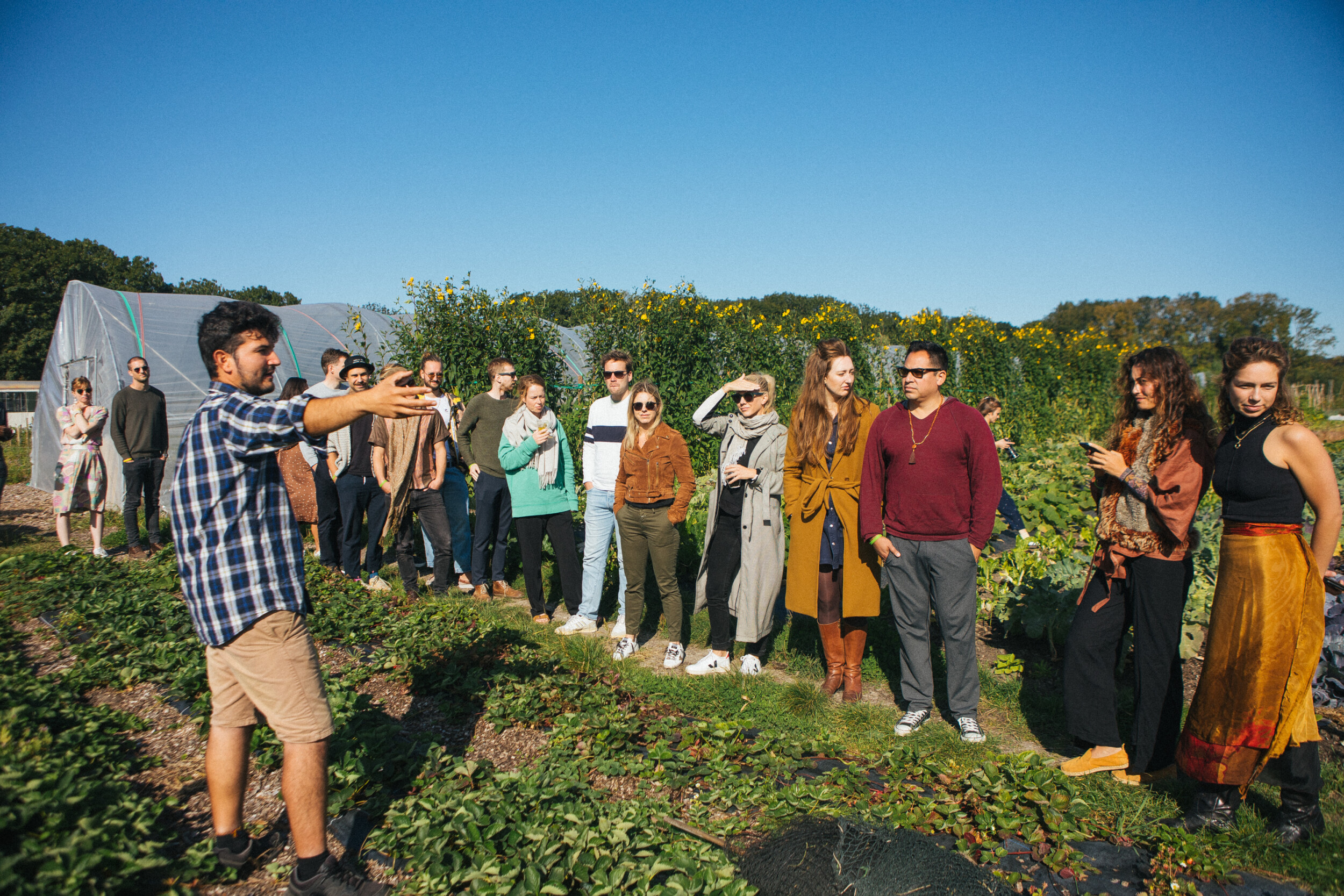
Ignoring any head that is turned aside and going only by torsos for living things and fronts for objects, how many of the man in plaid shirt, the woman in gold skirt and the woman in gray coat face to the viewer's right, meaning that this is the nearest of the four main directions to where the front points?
1

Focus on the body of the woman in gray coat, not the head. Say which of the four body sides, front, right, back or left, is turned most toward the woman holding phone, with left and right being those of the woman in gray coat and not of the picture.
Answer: left

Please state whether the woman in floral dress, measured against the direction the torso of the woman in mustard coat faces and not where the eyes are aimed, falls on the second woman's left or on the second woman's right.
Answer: on the second woman's right

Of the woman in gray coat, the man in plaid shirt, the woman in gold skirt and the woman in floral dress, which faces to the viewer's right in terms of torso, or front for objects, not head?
the man in plaid shirt

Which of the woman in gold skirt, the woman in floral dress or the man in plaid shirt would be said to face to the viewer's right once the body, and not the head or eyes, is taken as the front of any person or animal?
the man in plaid shirt

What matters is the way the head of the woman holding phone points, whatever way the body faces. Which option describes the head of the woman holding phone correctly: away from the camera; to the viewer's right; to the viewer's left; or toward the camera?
to the viewer's left

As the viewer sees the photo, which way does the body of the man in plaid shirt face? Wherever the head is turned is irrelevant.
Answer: to the viewer's right

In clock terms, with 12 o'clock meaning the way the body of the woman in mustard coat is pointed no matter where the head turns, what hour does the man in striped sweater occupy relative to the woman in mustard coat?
The man in striped sweater is roughly at 4 o'clock from the woman in mustard coat.

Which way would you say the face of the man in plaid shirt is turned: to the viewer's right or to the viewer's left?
to the viewer's right
